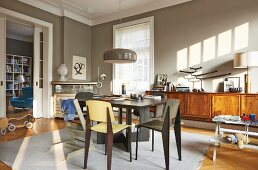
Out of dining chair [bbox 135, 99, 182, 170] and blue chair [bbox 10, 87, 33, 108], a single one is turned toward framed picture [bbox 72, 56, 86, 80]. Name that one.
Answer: the dining chair

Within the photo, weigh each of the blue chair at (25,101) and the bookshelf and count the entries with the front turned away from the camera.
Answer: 0

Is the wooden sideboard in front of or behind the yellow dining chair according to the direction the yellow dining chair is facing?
in front

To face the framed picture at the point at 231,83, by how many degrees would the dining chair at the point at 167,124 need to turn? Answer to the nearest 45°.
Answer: approximately 90° to its right

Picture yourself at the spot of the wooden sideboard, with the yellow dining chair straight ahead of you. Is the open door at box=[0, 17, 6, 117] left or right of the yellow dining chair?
right

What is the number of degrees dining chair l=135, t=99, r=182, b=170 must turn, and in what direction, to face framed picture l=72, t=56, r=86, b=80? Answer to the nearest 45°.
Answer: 0° — it already faces it

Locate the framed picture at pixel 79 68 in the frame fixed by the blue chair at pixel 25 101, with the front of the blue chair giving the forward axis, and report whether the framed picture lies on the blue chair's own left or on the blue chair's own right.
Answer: on the blue chair's own left

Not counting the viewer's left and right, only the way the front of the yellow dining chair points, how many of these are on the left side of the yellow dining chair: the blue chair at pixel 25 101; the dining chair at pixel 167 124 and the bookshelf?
2

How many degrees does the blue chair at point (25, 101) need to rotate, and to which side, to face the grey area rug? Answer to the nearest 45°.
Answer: approximately 45° to its left

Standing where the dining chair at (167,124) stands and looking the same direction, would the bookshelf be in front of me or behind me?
in front

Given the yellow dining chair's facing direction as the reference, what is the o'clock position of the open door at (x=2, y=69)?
The open door is roughly at 9 o'clock from the yellow dining chair.

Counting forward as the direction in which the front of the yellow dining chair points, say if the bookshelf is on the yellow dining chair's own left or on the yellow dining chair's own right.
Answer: on the yellow dining chair's own left

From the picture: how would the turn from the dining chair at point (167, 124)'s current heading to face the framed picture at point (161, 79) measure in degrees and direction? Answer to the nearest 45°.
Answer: approximately 45° to its right

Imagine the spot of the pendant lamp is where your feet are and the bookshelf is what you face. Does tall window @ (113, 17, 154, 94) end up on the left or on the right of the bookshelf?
right

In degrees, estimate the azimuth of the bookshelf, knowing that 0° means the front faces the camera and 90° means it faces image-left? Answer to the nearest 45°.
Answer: approximately 315°

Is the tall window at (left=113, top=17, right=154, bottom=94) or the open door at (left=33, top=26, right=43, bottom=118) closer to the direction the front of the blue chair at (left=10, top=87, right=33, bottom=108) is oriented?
the open door

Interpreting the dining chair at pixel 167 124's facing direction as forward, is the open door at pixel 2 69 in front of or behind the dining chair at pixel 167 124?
in front

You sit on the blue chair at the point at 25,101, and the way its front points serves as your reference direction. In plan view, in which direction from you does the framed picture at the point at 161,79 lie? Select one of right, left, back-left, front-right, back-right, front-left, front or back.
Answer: left

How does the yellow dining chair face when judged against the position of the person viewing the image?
facing away from the viewer and to the right of the viewer

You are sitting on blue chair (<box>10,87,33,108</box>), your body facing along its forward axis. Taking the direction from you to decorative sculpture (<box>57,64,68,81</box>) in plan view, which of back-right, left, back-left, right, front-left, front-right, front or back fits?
left

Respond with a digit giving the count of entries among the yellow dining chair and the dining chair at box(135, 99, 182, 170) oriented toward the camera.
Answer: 0
